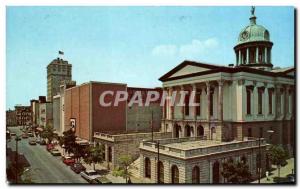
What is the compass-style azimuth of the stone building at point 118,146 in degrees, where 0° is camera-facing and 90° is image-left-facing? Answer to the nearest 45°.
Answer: approximately 45°

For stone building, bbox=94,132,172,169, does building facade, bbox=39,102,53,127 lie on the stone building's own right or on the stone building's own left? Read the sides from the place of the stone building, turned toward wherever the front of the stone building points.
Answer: on the stone building's own right

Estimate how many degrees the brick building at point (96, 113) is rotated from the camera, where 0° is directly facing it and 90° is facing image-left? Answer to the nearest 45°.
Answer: approximately 45°

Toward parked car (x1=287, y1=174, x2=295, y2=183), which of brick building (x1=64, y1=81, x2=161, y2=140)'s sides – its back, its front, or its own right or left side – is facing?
left
